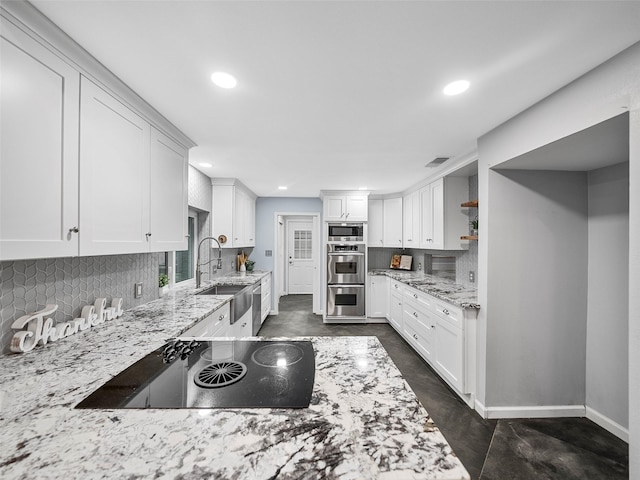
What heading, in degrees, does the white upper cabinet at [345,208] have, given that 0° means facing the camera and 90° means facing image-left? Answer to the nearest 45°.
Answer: approximately 0°

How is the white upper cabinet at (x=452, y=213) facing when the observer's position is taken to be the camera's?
facing to the left of the viewer

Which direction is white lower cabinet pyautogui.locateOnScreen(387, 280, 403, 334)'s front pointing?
to the viewer's left

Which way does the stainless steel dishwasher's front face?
to the viewer's right

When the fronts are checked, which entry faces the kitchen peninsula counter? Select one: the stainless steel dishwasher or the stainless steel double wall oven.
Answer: the stainless steel double wall oven

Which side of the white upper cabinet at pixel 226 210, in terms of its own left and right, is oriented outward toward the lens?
right

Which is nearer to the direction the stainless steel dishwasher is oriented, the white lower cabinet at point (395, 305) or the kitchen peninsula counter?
the white lower cabinet

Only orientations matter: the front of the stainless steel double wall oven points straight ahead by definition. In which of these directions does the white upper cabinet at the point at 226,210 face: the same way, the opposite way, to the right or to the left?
to the left

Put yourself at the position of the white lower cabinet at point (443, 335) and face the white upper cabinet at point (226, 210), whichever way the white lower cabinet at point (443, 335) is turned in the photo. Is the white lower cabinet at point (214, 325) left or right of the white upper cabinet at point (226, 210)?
left

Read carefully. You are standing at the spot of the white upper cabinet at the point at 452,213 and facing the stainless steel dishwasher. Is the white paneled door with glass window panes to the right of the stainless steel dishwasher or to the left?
right

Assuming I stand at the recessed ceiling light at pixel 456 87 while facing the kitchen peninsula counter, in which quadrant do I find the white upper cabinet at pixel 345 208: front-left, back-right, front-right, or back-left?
back-right

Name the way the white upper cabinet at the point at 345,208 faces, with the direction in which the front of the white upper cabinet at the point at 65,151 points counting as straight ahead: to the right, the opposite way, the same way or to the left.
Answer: to the right
